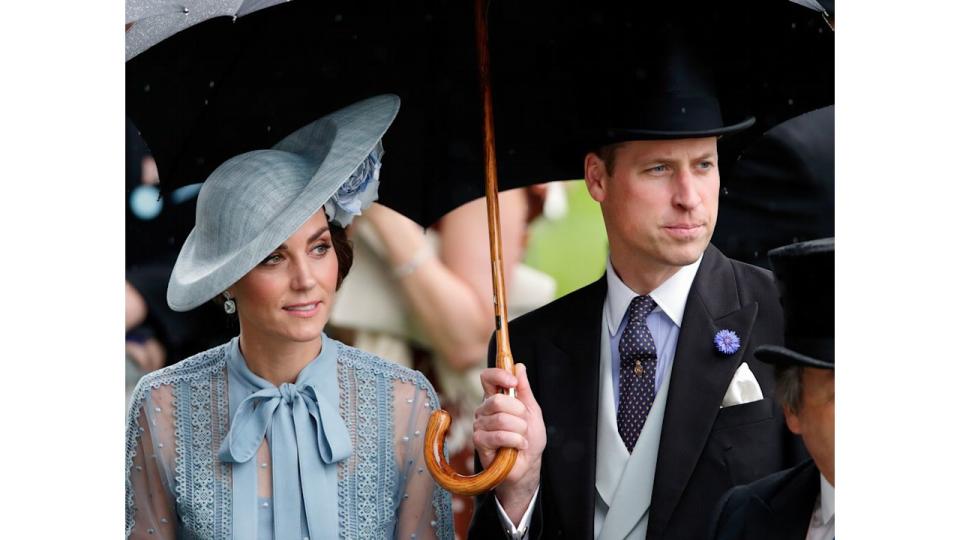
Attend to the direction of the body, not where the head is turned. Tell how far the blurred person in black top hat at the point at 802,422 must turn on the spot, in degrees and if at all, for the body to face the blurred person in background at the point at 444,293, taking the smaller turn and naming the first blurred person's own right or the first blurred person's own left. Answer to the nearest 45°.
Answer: approximately 135° to the first blurred person's own right
